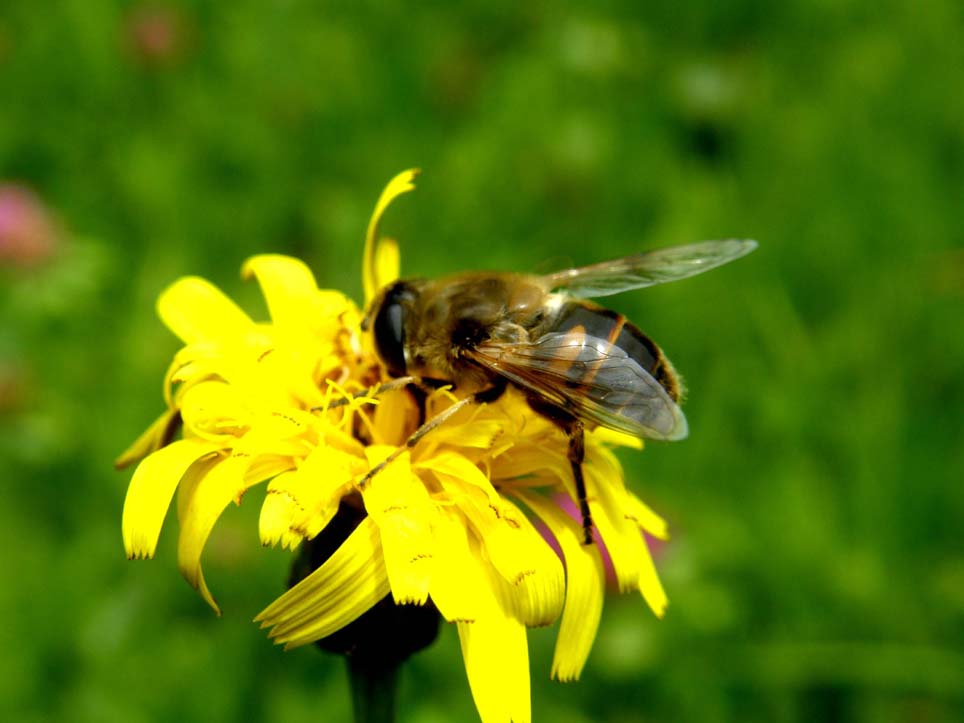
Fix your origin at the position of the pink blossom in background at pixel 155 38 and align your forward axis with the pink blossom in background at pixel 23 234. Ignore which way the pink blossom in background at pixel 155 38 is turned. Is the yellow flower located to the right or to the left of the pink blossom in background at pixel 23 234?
left

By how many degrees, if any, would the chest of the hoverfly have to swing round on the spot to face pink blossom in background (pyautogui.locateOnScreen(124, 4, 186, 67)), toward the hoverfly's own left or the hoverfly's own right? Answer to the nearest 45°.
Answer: approximately 45° to the hoverfly's own right

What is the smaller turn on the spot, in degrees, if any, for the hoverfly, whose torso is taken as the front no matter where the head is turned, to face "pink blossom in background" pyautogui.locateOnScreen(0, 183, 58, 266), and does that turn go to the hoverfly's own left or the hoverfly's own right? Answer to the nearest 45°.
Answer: approximately 45° to the hoverfly's own right

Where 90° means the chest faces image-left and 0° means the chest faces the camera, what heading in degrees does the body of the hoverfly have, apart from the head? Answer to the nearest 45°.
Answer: approximately 90°
